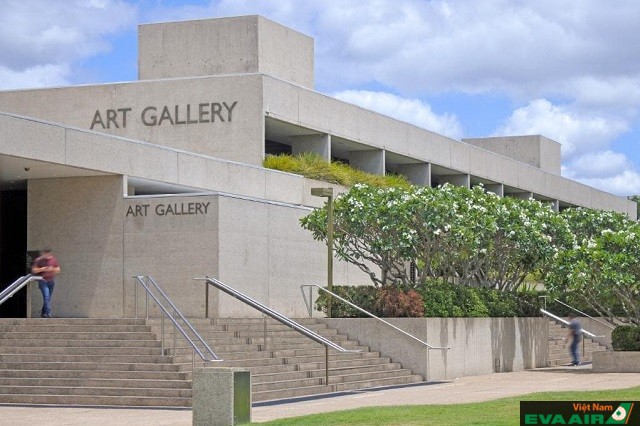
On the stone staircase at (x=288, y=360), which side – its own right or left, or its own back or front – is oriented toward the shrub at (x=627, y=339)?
left

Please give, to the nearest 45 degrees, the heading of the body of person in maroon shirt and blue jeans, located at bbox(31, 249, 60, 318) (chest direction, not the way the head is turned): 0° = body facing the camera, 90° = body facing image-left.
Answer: approximately 0°

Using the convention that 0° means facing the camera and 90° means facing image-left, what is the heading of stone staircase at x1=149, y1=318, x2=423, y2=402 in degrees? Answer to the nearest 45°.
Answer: approximately 315°

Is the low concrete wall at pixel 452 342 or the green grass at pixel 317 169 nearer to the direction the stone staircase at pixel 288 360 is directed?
the low concrete wall

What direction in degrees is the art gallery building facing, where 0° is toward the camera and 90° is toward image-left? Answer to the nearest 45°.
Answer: approximately 0°

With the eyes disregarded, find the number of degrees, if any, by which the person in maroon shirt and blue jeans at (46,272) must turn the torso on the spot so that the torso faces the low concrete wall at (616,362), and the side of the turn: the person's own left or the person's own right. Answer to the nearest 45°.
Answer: approximately 90° to the person's own left

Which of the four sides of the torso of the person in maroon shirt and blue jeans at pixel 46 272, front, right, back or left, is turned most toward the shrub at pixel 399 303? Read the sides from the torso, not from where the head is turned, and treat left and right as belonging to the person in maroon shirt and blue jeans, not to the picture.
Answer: left

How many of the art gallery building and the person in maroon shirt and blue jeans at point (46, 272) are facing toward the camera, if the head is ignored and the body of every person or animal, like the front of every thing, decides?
2

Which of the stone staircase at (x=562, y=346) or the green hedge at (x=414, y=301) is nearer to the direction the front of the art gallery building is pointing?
the green hedge
